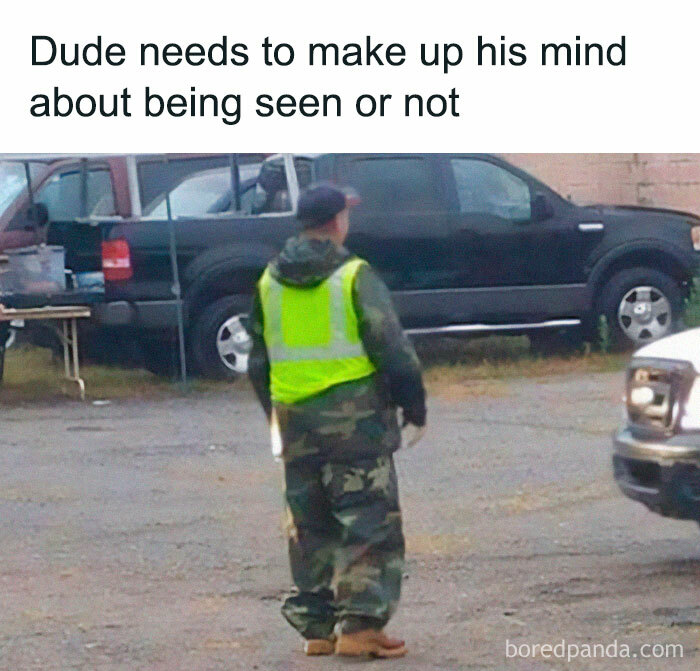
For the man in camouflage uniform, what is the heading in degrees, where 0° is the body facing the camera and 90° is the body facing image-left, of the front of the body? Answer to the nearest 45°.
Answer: approximately 225°

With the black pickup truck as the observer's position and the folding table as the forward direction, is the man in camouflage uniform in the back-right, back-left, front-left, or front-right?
front-left

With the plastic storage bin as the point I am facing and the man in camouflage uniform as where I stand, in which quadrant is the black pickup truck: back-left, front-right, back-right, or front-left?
front-right

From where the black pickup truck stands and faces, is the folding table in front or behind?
behind

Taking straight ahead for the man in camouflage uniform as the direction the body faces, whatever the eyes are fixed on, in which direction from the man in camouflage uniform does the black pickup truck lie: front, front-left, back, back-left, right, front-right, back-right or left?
front-left

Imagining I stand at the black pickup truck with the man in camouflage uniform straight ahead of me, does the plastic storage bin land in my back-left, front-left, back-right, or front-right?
front-right

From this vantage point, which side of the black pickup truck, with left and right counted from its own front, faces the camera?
right

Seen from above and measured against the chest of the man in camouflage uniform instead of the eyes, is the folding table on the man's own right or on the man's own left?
on the man's own left

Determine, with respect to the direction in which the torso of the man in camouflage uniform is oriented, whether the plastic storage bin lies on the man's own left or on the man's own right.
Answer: on the man's own left

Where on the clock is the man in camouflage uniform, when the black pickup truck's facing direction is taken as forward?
The man in camouflage uniform is roughly at 3 o'clock from the black pickup truck.

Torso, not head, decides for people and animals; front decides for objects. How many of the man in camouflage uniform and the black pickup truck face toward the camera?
0

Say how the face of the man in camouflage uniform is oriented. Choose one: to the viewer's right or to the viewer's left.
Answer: to the viewer's right

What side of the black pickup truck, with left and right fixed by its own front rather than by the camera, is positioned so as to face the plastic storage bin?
back
